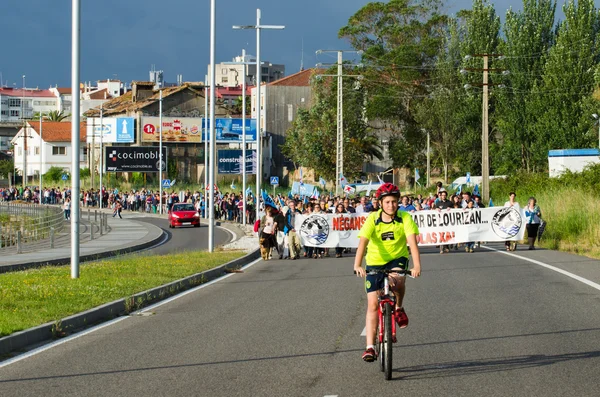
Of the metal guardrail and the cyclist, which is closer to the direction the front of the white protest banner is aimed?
the cyclist

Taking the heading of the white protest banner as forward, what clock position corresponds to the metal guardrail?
The metal guardrail is roughly at 4 o'clock from the white protest banner.

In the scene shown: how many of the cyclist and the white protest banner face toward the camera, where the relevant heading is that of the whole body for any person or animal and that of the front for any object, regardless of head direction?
2

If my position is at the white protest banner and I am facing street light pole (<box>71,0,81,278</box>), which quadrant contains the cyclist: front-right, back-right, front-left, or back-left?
front-left

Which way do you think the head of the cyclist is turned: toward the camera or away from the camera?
toward the camera

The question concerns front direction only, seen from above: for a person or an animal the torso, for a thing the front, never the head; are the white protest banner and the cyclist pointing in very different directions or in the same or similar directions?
same or similar directions

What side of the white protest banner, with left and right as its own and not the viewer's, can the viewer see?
front

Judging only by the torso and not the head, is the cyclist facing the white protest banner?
no

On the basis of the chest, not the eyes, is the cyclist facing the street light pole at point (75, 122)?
no

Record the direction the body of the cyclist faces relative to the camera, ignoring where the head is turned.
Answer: toward the camera

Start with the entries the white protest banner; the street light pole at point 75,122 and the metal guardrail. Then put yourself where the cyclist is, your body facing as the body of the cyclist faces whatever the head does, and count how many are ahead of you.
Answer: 0

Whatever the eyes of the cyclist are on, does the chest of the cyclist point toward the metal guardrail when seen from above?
no

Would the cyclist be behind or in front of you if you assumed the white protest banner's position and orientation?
in front
